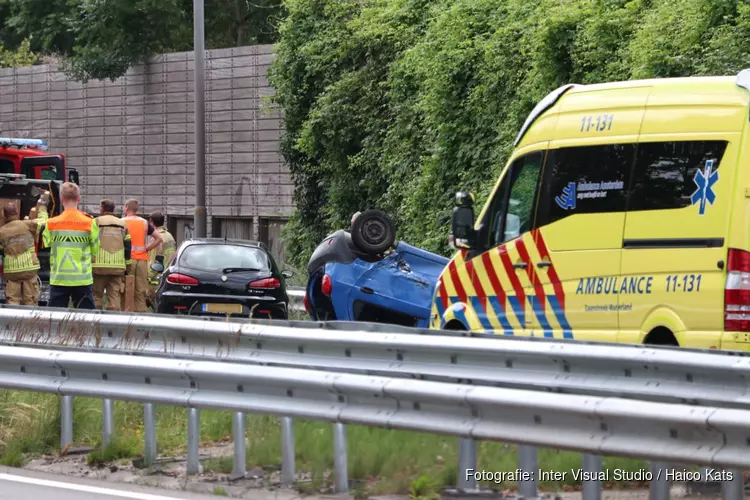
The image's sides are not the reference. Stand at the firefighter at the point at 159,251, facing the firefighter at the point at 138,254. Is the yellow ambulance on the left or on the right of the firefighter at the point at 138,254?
left

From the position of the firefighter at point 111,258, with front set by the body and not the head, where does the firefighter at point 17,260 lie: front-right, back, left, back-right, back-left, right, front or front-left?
left

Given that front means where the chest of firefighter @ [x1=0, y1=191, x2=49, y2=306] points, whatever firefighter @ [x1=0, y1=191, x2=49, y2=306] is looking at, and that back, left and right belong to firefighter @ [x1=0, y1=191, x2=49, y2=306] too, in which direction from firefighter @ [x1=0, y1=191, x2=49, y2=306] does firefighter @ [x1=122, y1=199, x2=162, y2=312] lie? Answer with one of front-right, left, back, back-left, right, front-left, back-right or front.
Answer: front-right

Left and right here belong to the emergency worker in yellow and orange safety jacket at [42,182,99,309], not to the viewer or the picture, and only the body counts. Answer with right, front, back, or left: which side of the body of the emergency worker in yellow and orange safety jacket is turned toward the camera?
back

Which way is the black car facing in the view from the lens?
facing away from the viewer

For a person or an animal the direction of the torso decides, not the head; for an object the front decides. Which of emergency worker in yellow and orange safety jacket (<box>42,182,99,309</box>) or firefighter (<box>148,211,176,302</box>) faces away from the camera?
emergency worker in yellow and orange safety jacket (<box>42,182,99,309</box>)

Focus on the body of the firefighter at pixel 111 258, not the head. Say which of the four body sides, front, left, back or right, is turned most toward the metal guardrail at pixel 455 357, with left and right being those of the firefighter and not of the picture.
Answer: back

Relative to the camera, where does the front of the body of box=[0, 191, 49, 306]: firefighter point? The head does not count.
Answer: away from the camera

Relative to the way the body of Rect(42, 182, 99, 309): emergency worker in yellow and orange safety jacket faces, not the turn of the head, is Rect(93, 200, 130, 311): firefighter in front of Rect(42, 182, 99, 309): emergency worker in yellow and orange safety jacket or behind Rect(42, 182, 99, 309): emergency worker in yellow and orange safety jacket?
in front

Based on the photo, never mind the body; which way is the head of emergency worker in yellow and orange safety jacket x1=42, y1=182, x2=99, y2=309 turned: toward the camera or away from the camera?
away from the camera
